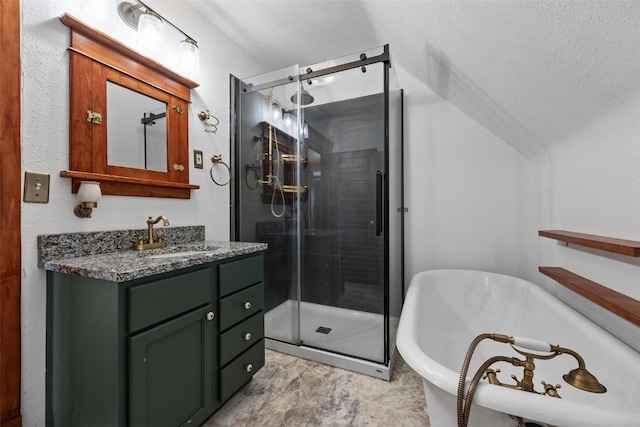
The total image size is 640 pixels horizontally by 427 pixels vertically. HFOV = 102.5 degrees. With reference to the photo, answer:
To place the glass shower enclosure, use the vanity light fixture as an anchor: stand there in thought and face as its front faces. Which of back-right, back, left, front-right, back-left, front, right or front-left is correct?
front-left

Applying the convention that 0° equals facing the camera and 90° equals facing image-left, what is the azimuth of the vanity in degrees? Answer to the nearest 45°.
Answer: approximately 315°

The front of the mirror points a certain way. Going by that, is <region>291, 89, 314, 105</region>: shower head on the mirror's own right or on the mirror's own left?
on the mirror's own left

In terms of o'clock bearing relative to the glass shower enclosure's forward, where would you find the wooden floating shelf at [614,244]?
The wooden floating shelf is roughly at 9 o'clock from the glass shower enclosure.

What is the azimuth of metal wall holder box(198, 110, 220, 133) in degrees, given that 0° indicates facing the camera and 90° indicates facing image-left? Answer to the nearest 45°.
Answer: approximately 315°

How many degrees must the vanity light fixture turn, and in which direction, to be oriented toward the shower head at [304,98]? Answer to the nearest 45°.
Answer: approximately 45° to its left

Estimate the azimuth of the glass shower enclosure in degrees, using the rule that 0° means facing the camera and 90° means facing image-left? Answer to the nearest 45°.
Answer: approximately 45°
